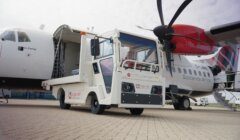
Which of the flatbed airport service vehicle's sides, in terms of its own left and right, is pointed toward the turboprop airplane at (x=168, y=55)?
left

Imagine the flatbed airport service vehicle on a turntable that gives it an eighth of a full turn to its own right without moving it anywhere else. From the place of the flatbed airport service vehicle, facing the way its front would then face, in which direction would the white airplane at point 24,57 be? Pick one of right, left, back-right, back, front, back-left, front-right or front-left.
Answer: back-right

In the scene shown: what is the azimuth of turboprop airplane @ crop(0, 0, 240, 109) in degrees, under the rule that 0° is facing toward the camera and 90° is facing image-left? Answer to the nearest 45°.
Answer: approximately 45°

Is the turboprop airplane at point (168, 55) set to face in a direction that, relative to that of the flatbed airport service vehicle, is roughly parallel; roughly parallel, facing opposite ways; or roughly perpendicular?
roughly perpendicular
